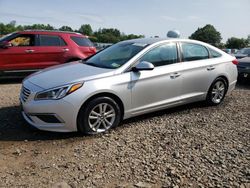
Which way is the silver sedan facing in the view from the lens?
facing the viewer and to the left of the viewer

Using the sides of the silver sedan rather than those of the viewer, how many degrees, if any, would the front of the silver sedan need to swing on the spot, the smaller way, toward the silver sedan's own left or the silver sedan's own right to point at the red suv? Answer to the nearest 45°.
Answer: approximately 90° to the silver sedan's own right

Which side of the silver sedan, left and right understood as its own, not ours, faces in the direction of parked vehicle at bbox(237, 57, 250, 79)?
back
